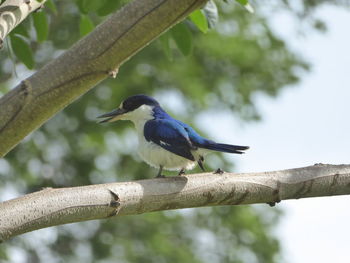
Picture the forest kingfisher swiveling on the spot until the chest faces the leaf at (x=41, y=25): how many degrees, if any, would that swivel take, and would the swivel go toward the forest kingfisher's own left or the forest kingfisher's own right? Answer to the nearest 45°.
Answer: approximately 45° to the forest kingfisher's own right

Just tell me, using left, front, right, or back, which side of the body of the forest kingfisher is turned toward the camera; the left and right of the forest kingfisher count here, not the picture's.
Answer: left

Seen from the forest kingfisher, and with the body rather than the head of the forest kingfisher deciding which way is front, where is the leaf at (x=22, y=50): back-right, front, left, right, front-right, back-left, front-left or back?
front-right
